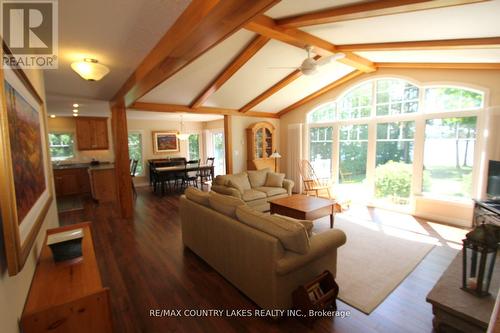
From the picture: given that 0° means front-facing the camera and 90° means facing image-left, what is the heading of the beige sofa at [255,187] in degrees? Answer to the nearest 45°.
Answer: approximately 315°

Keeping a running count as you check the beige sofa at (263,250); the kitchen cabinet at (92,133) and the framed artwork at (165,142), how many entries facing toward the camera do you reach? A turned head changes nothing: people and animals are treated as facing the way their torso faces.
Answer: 2

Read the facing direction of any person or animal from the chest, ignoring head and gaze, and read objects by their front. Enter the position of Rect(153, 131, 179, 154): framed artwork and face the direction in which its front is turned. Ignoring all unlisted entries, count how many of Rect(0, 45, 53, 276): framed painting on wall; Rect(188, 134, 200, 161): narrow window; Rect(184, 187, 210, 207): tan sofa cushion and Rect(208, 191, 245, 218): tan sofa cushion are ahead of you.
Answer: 3

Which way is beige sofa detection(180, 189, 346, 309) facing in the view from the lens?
facing away from the viewer and to the right of the viewer

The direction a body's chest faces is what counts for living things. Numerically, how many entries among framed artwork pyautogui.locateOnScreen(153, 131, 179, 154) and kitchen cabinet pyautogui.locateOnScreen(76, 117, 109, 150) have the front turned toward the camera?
2

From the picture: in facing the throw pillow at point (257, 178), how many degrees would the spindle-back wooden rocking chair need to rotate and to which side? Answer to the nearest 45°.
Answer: approximately 90° to its right

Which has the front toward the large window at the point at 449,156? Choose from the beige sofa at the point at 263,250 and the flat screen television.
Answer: the beige sofa

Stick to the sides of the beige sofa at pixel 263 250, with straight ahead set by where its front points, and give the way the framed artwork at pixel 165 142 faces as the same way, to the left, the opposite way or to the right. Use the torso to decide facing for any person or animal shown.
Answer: to the right

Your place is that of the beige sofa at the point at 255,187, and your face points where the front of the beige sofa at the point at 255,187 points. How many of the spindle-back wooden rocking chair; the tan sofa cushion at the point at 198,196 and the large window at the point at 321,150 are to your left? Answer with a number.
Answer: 2

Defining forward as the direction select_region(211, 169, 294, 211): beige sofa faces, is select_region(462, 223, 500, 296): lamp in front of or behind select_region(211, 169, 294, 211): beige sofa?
in front

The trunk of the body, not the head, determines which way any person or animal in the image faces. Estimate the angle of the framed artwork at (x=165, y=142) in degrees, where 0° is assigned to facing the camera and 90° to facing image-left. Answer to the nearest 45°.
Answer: approximately 0°

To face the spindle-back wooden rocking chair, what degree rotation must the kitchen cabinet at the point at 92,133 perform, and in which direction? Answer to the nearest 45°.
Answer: approximately 45° to its left

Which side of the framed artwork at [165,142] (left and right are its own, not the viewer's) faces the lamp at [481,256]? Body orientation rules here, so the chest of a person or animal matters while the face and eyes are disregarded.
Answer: front

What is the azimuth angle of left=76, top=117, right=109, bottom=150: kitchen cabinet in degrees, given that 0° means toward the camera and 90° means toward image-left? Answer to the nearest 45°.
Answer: approximately 0°

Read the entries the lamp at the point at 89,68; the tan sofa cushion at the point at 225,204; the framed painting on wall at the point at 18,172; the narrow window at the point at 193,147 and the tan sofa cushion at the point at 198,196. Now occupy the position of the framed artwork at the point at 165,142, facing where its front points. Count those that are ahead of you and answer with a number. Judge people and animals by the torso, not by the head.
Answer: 4
